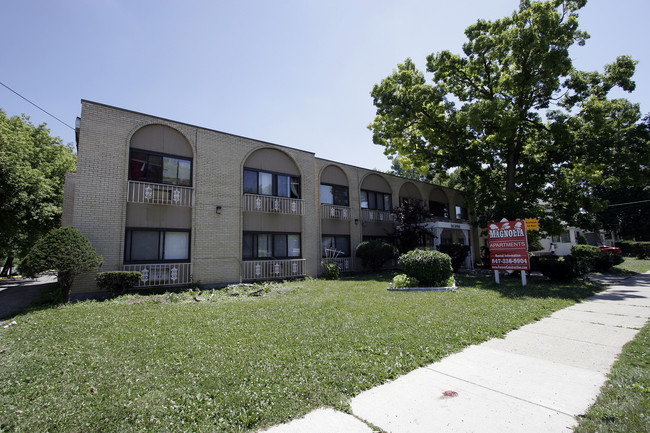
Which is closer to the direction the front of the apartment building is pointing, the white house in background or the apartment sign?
the apartment sign

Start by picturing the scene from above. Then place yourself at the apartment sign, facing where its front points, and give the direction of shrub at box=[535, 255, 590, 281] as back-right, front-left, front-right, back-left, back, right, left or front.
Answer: back-left

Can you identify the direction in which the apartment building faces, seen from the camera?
facing the viewer and to the right of the viewer

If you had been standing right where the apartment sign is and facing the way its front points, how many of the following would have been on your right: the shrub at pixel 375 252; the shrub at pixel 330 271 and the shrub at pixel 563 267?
2

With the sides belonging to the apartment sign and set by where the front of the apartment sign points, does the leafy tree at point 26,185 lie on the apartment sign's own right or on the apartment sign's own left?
on the apartment sign's own right

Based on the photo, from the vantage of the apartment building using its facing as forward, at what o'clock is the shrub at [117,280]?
The shrub is roughly at 3 o'clock from the apartment building.

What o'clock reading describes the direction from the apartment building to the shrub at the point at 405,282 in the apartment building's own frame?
The shrub is roughly at 11 o'clock from the apartment building.

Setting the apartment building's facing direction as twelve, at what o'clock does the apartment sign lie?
The apartment sign is roughly at 11 o'clock from the apartment building.

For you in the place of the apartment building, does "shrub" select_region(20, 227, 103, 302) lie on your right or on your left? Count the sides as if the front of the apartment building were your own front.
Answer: on your right

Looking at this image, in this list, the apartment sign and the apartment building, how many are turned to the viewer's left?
0

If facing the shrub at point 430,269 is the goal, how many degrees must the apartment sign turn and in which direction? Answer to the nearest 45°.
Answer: approximately 45° to its right

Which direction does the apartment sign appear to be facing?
toward the camera

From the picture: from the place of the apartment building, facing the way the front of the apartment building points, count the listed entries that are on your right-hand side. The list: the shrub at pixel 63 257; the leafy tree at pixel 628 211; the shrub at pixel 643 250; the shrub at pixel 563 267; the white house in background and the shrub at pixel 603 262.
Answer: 1

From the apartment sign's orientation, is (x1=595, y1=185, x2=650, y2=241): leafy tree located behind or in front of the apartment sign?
behind
